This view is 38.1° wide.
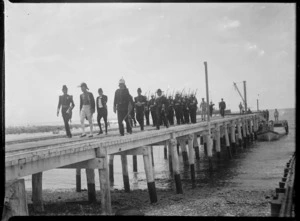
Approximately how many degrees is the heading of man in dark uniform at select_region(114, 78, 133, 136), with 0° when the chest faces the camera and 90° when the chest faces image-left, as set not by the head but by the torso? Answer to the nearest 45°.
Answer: approximately 45°

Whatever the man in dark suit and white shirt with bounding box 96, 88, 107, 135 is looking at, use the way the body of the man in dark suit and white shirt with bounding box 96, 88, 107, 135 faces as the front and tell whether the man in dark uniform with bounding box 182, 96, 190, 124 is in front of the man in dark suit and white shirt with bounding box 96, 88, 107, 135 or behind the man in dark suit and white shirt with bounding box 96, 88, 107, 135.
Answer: behind

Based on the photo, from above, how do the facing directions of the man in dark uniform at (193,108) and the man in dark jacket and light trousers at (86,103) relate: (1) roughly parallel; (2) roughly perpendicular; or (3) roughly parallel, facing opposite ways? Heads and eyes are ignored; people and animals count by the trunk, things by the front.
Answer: roughly parallel

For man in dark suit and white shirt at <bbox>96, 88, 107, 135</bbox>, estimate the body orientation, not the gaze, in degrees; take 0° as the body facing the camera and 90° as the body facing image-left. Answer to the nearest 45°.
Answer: approximately 45°

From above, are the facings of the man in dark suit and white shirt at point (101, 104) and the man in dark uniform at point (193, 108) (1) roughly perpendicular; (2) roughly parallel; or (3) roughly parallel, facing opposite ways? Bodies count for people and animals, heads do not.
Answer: roughly parallel

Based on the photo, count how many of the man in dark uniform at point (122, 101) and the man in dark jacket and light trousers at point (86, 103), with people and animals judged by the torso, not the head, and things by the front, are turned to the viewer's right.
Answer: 0

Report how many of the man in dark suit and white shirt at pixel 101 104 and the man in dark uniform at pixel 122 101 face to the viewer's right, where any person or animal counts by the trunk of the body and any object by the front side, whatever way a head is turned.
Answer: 0

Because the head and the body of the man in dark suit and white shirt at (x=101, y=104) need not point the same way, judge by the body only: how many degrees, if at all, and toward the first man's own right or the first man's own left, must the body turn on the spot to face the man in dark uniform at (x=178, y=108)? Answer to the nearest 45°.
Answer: approximately 180°

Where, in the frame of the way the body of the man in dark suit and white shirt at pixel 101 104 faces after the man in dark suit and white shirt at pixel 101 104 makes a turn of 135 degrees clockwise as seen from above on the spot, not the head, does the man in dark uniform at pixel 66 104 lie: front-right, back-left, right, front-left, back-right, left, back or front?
back-left
